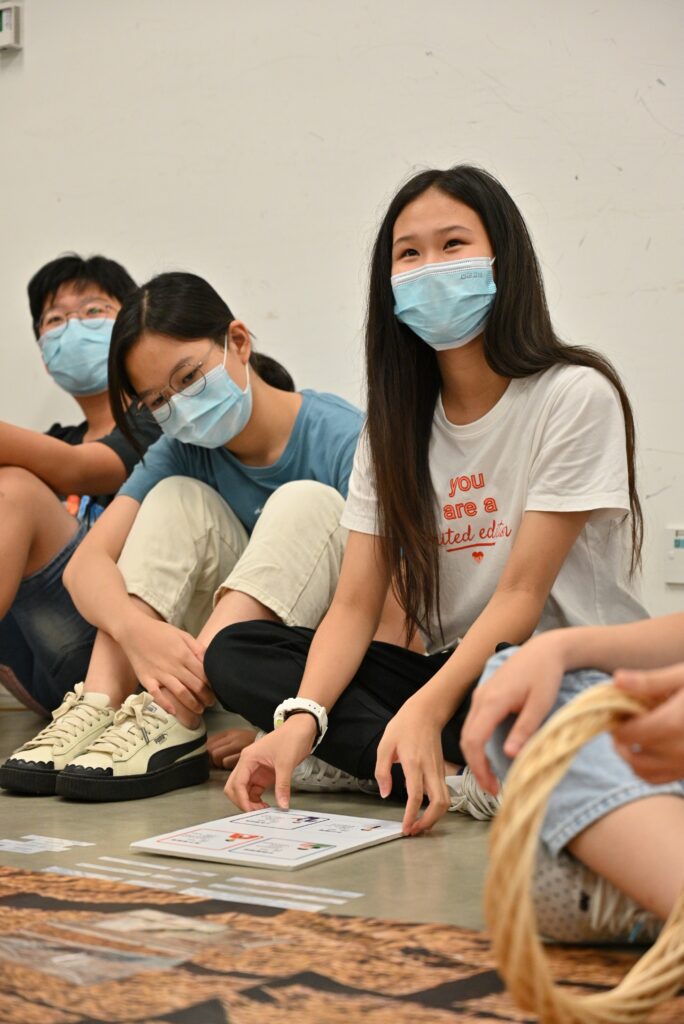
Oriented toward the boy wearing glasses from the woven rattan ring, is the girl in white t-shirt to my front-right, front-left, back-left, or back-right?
front-right

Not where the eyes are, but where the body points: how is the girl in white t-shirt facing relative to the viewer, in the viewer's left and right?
facing the viewer and to the left of the viewer

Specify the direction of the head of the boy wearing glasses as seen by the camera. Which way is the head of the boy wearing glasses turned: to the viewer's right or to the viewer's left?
to the viewer's right

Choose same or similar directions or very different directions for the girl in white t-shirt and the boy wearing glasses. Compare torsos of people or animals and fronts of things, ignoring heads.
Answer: same or similar directions

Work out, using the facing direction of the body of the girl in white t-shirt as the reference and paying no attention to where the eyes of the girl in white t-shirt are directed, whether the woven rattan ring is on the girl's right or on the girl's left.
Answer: on the girl's left

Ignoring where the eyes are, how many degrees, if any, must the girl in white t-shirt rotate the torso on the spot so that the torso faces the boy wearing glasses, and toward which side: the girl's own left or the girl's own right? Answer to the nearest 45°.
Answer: approximately 90° to the girl's own right

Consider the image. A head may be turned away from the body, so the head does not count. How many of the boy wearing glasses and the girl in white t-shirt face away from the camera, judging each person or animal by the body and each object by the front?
0
